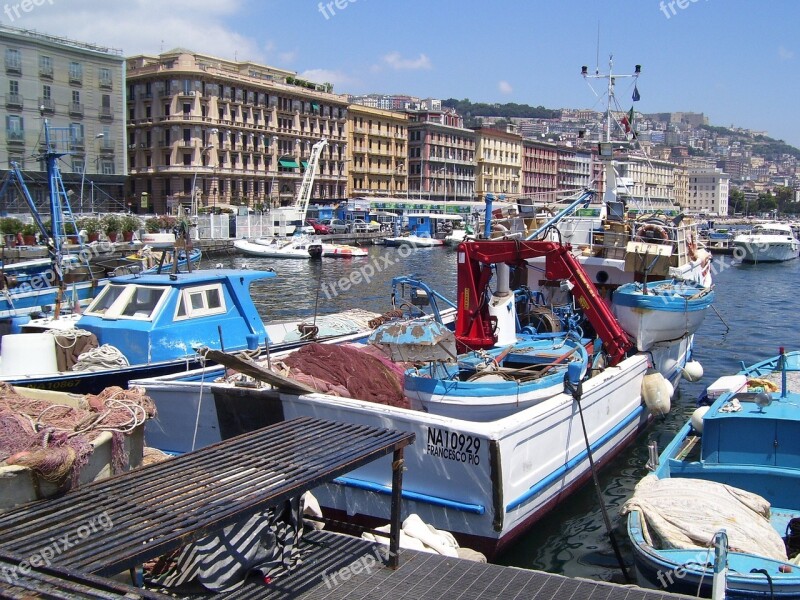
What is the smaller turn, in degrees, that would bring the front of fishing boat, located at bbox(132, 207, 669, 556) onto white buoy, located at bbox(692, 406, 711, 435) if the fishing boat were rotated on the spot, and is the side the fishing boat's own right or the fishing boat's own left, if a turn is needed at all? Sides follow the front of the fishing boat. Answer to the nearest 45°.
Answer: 0° — it already faces it

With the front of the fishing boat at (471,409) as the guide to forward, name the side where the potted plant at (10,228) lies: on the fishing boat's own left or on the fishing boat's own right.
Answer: on the fishing boat's own left

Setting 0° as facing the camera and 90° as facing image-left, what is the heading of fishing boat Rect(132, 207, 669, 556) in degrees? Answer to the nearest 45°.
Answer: approximately 225°

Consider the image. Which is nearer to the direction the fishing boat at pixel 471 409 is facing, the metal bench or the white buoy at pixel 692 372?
the white buoy

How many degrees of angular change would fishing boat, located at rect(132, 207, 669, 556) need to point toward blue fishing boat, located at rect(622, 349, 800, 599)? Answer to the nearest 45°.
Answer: approximately 90° to its right

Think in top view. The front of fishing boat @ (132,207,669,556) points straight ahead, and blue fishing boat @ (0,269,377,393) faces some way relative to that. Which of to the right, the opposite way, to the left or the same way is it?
the opposite way

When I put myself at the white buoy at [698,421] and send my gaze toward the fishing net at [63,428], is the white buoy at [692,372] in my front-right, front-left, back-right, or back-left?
back-right

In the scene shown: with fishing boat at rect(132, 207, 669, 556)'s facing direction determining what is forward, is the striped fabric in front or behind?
behind
